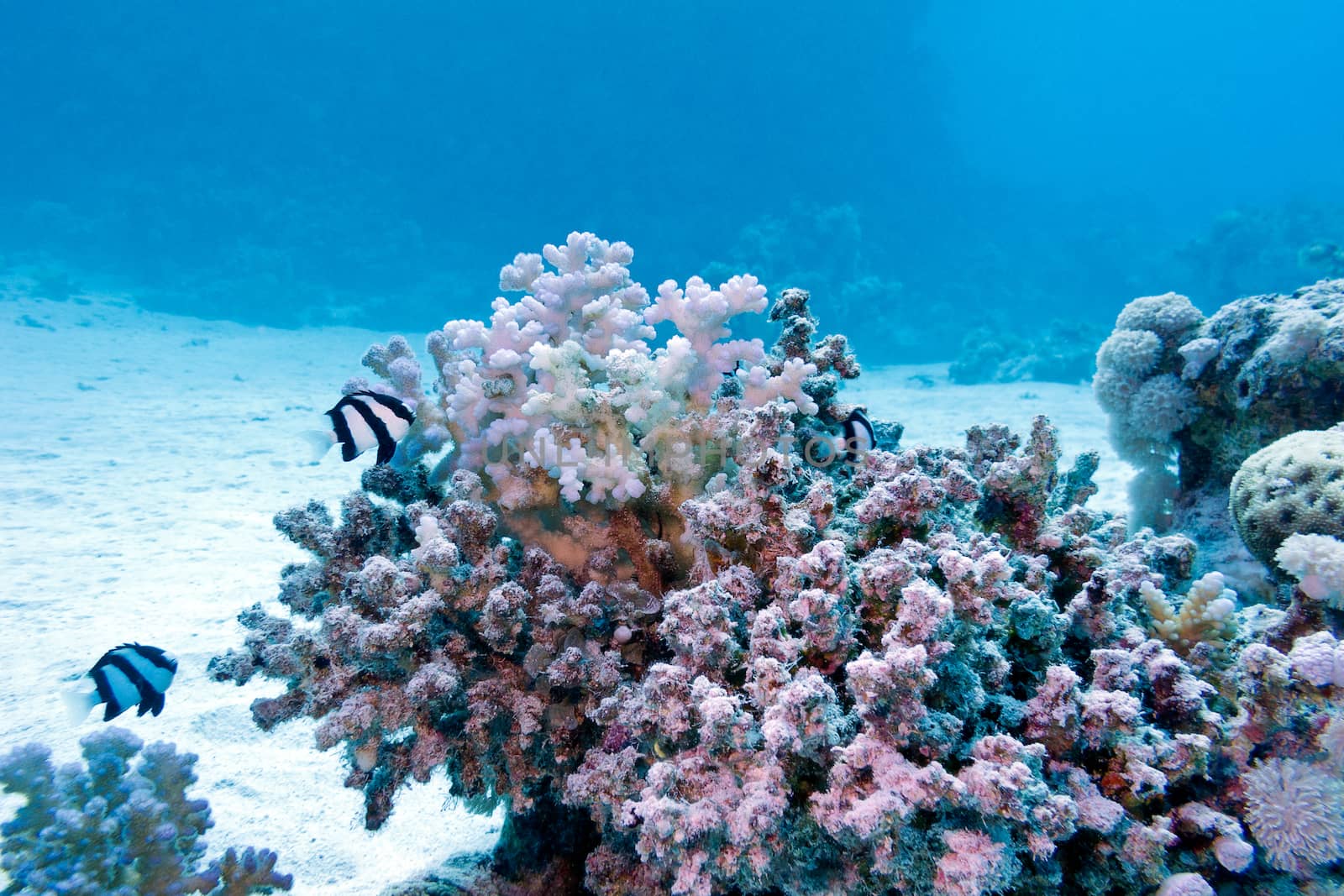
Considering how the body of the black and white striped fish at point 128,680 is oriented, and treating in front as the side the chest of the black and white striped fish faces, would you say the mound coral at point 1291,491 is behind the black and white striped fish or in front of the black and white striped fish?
in front

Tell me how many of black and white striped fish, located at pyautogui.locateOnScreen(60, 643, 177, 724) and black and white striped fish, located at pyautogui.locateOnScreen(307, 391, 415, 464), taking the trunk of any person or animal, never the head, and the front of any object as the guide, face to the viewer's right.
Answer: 2

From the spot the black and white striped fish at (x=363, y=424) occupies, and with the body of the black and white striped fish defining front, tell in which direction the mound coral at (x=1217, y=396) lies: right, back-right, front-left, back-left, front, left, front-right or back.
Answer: front

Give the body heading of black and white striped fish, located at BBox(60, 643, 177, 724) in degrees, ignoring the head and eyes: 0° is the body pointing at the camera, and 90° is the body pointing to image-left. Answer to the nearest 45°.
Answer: approximately 270°

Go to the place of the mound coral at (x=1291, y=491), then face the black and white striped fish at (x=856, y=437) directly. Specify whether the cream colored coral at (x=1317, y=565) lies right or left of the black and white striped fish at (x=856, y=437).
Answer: left

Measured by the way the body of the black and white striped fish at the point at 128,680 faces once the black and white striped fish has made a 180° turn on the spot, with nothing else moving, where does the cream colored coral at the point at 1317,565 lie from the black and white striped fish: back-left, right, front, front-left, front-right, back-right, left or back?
back-left

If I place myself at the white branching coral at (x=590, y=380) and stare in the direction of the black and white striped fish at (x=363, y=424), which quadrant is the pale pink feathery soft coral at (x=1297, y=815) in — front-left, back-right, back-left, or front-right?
back-left

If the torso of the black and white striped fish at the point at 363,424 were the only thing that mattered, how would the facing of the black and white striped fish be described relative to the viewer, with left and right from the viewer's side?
facing to the right of the viewer

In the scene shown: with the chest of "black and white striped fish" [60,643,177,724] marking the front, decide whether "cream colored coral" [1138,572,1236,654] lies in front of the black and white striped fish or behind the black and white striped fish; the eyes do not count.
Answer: in front

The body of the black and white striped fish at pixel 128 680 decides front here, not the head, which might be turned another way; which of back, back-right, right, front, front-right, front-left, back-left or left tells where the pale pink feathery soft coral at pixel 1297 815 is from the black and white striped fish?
front-right
